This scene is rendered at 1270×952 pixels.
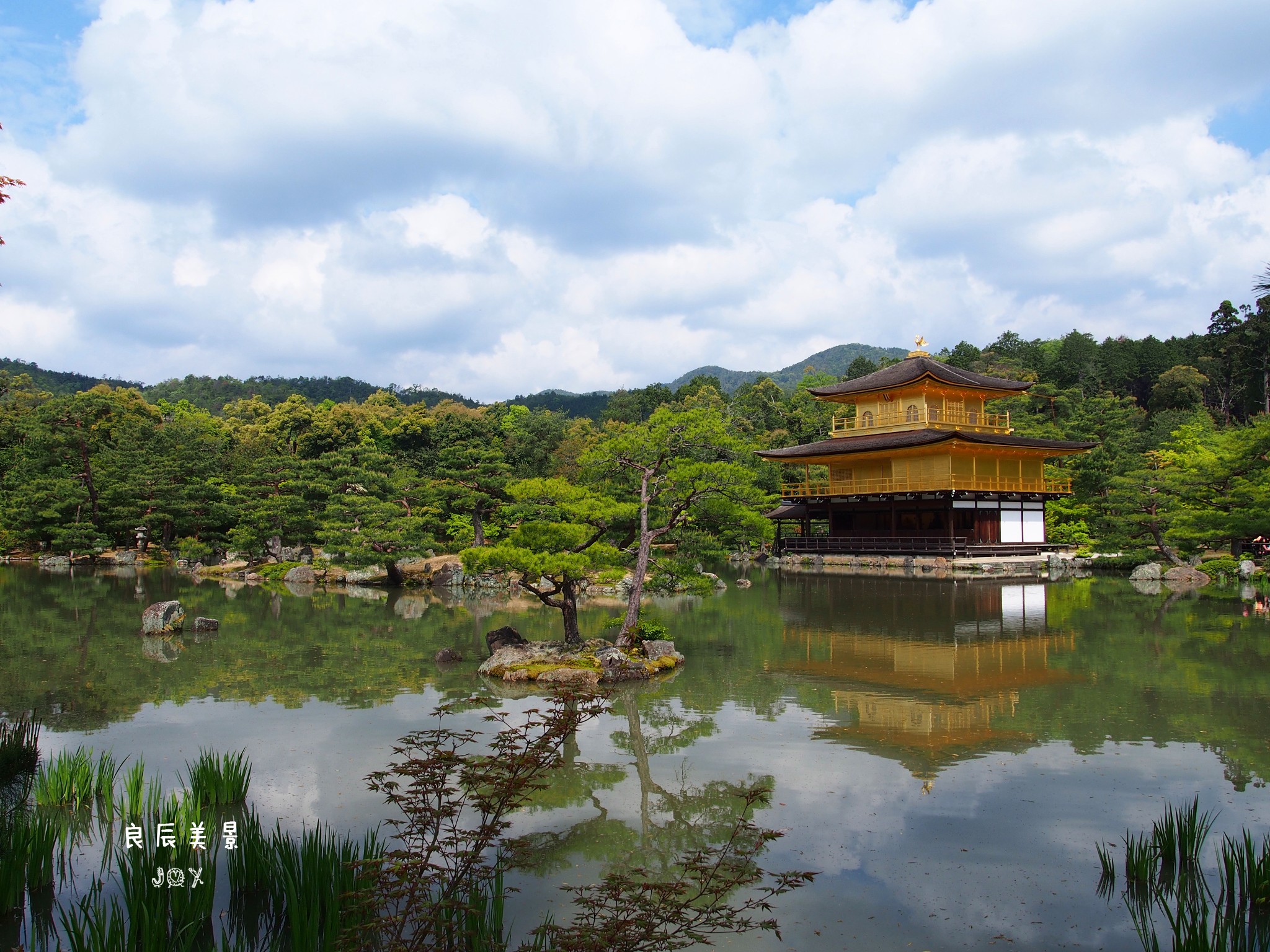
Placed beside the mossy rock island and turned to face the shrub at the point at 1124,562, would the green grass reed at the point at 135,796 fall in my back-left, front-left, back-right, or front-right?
back-right

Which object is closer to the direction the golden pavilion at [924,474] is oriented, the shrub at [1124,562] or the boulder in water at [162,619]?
the boulder in water

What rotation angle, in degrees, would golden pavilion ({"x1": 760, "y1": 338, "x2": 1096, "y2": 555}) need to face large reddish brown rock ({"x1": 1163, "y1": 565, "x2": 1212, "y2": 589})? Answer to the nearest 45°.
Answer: approximately 90° to its left

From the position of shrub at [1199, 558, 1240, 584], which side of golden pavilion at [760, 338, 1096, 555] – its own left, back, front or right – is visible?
left

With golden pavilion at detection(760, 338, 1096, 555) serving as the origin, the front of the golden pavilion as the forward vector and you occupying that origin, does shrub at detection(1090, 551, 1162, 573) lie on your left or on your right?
on your left

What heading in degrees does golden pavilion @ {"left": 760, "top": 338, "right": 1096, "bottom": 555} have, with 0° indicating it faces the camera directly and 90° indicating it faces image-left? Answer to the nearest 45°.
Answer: approximately 45°

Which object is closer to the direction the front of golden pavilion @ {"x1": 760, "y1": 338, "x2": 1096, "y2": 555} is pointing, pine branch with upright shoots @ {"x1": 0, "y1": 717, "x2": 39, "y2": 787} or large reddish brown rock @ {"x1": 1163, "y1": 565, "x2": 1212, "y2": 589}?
the pine branch with upright shoots

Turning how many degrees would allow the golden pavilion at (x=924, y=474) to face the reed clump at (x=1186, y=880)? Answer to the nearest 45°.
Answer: approximately 45° to its left
